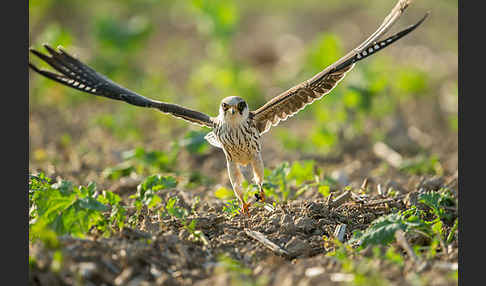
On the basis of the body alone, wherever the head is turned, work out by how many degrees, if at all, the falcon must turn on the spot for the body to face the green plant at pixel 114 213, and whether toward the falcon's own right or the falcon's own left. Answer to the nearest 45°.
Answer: approximately 45° to the falcon's own right

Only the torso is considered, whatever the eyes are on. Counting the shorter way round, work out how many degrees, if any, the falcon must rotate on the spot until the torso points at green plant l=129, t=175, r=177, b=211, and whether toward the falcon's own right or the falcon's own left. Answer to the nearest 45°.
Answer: approximately 45° to the falcon's own right

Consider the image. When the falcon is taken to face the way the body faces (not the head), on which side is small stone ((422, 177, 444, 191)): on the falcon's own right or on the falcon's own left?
on the falcon's own left

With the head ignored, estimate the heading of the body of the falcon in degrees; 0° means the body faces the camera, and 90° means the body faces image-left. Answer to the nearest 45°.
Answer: approximately 0°

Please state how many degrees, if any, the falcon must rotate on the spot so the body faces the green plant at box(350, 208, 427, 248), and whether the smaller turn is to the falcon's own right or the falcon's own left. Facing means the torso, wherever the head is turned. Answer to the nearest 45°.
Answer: approximately 45° to the falcon's own left
